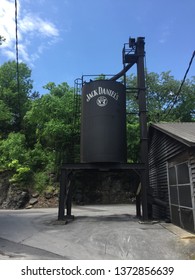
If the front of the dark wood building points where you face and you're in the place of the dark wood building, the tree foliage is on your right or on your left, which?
on your right

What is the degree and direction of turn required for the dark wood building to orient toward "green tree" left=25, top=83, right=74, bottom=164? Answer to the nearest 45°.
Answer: approximately 90° to its right

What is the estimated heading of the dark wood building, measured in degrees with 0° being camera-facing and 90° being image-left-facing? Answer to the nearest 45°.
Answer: approximately 45°

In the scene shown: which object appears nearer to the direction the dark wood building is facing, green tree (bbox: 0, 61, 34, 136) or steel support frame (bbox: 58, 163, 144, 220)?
the steel support frame

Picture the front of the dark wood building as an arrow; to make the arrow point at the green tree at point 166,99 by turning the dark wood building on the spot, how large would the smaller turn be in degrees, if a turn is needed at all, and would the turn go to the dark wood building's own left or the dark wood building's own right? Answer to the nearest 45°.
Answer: approximately 135° to the dark wood building's own right

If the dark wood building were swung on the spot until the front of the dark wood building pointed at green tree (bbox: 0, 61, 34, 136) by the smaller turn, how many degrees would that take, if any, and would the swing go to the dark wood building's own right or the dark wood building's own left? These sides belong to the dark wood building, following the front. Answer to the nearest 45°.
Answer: approximately 90° to the dark wood building's own right

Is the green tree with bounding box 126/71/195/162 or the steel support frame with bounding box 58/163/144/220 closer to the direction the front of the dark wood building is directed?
the steel support frame
